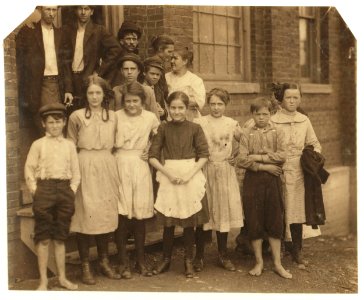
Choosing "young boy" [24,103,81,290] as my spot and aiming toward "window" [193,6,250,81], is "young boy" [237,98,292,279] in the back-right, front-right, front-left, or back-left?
front-right

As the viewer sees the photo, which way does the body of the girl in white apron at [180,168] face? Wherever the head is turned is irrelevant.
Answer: toward the camera

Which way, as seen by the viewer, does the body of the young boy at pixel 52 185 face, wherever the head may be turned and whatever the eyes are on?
toward the camera

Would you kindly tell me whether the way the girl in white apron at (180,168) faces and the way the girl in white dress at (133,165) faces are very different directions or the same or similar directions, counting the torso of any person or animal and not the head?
same or similar directions

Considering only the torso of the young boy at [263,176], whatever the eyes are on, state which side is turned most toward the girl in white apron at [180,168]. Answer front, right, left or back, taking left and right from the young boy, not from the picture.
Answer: right

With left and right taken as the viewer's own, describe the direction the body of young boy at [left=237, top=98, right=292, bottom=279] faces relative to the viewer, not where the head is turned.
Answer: facing the viewer

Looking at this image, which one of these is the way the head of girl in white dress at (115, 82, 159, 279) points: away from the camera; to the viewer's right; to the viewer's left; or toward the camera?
toward the camera

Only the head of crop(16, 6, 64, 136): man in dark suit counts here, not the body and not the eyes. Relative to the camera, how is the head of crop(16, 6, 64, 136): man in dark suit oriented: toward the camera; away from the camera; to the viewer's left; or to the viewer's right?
toward the camera

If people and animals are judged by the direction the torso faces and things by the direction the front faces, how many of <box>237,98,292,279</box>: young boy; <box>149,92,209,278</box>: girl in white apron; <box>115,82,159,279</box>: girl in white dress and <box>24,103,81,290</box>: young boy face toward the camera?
4

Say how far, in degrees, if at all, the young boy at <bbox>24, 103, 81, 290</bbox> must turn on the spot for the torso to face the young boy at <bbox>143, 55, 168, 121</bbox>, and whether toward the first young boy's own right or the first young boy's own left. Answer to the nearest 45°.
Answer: approximately 135° to the first young boy's own left

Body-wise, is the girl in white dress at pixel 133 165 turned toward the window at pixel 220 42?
no

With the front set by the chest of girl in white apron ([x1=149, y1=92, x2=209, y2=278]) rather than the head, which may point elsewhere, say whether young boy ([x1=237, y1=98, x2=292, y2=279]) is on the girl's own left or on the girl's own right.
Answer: on the girl's own left

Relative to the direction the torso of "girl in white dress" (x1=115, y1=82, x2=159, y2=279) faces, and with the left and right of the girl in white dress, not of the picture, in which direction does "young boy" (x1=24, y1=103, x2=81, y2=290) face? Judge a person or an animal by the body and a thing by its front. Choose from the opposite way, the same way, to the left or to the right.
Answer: the same way

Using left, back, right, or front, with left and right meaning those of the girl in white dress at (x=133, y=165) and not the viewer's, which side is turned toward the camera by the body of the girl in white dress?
front

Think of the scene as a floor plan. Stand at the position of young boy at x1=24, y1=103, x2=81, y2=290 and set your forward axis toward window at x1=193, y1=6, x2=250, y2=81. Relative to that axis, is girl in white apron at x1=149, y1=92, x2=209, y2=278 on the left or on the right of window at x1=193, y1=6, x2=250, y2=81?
right

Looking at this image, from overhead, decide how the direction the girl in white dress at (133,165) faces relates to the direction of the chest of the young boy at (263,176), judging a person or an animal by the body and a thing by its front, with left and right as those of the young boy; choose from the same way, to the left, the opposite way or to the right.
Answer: the same way

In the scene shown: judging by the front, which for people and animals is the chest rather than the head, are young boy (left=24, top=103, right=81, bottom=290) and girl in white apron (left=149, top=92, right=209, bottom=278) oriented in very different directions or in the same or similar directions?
same or similar directions
